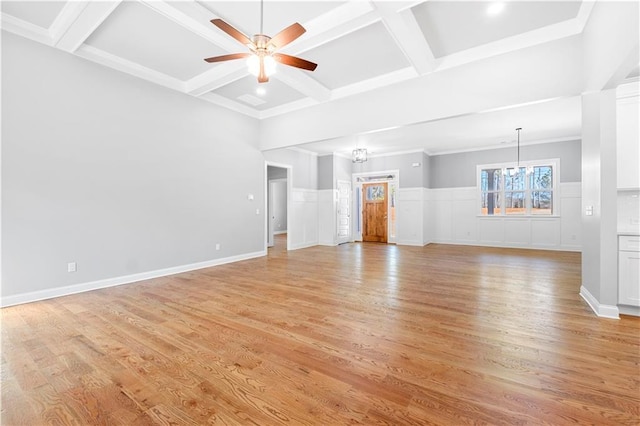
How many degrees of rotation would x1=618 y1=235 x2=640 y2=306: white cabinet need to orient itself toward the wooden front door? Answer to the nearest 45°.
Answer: approximately 135° to its right

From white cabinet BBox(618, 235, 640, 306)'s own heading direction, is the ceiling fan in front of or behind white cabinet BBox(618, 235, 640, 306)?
in front

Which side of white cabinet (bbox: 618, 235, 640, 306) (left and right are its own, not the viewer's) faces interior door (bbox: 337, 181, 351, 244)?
right
